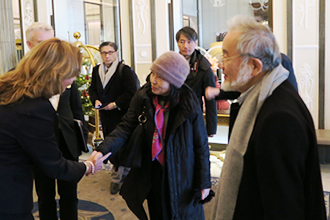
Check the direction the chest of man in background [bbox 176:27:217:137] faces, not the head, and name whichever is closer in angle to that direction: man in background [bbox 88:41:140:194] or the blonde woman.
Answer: the blonde woman

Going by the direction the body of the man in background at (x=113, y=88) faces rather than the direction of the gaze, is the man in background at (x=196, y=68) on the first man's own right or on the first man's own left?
on the first man's own left

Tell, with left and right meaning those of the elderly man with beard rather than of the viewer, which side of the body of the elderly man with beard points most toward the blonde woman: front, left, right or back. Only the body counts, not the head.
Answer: front

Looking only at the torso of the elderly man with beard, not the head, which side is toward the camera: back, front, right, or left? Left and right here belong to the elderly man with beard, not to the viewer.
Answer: left

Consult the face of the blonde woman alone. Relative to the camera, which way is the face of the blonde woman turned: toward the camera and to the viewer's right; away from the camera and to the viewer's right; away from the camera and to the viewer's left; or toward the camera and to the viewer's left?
away from the camera and to the viewer's right

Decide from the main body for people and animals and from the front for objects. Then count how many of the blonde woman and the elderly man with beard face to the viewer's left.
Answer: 1

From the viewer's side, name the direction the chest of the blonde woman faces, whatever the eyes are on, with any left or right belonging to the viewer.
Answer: facing away from the viewer and to the right of the viewer

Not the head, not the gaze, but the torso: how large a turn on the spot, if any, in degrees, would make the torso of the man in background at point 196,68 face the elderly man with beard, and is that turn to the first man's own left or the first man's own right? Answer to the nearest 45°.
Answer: approximately 45° to the first man's own left

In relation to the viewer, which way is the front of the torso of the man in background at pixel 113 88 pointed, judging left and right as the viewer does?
facing the viewer and to the left of the viewer

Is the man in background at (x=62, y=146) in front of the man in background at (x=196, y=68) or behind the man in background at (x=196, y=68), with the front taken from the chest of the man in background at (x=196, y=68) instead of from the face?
in front

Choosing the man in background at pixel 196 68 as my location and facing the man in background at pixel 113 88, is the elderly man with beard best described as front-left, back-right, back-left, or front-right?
back-left

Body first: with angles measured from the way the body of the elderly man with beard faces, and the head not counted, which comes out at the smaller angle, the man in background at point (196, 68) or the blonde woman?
the blonde woman

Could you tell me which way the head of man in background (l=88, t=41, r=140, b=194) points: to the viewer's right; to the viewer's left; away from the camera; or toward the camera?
toward the camera

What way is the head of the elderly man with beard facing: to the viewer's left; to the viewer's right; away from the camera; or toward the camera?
to the viewer's left
